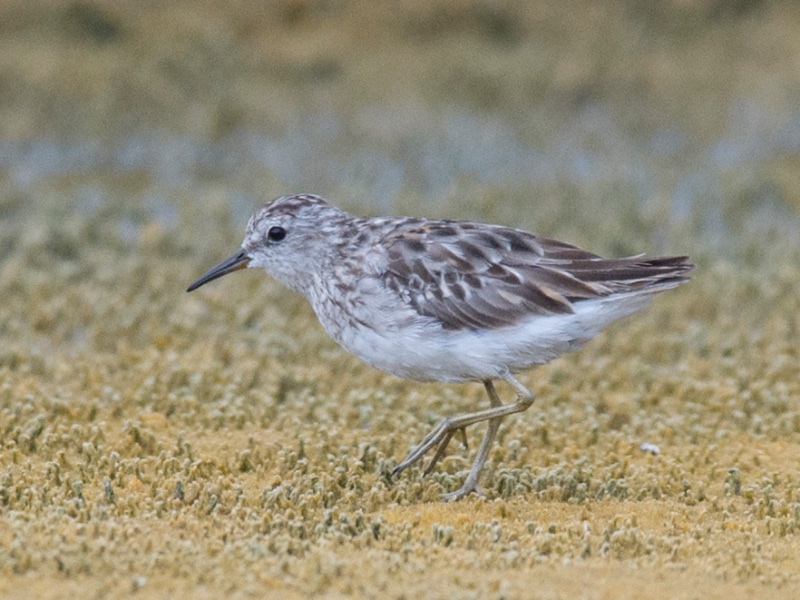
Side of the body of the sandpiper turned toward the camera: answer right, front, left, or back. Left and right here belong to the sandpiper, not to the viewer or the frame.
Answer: left
